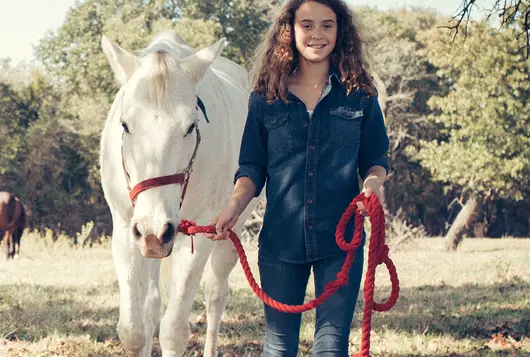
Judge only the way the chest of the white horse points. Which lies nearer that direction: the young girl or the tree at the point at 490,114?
the young girl

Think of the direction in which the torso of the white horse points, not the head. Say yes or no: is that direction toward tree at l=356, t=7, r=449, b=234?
no

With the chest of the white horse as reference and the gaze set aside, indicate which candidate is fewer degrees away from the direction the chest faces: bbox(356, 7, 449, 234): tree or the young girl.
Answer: the young girl

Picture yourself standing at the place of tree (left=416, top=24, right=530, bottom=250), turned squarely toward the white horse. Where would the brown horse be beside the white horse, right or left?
right

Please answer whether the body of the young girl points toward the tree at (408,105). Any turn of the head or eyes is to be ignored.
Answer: no

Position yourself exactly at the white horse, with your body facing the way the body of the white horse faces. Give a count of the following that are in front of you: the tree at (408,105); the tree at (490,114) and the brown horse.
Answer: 0

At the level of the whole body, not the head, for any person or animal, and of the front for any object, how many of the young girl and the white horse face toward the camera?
2

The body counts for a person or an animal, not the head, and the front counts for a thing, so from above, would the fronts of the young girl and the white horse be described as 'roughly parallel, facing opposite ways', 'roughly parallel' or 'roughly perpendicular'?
roughly parallel

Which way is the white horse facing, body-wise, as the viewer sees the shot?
toward the camera

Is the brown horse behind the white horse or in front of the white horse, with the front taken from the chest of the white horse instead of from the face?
behind

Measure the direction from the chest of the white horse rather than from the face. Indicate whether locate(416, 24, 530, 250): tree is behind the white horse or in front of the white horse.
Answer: behind

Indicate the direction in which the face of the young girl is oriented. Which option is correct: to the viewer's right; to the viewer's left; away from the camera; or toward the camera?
toward the camera

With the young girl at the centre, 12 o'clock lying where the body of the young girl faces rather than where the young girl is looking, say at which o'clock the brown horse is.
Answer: The brown horse is roughly at 5 o'clock from the young girl.

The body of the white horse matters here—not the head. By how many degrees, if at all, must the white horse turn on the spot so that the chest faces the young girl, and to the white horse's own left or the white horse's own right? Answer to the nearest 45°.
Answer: approximately 45° to the white horse's own left
